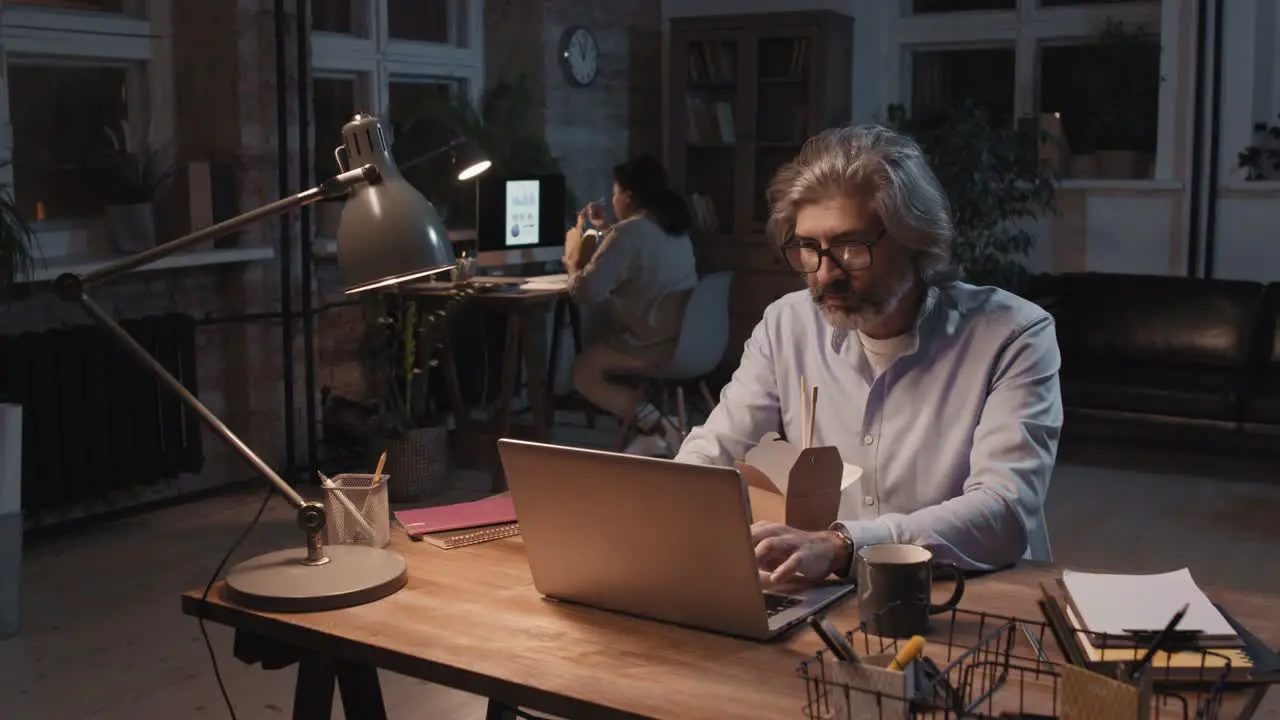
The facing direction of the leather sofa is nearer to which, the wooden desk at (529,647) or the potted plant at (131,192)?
the wooden desk

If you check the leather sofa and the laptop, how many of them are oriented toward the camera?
1

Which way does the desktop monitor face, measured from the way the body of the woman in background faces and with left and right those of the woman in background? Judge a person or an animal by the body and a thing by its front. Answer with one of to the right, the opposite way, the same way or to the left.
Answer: the opposite way

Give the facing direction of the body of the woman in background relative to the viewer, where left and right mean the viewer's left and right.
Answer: facing away from the viewer and to the left of the viewer

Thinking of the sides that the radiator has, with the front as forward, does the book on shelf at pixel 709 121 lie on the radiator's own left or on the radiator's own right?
on the radiator's own left

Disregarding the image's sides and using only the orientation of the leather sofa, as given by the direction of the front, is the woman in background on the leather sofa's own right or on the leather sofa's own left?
on the leather sofa's own right

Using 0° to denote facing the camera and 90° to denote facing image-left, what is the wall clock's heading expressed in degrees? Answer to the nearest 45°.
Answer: approximately 315°

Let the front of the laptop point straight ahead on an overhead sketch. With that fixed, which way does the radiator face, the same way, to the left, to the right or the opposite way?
to the right

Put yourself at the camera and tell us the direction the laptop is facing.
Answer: facing away from the viewer and to the right of the viewer

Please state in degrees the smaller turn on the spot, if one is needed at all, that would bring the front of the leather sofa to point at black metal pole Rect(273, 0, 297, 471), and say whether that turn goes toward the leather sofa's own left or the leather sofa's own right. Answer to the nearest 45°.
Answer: approximately 45° to the leather sofa's own right

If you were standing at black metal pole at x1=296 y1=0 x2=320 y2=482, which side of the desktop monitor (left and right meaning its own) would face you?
right
